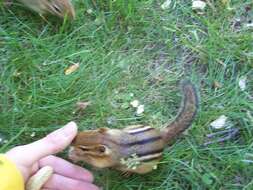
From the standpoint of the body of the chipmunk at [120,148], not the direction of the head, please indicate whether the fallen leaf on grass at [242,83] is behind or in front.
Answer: behind

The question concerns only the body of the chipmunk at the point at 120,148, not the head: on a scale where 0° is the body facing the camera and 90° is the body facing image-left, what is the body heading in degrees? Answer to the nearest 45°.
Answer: approximately 90°

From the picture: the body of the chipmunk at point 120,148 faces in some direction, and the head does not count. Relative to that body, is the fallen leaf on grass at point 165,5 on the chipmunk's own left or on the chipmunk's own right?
on the chipmunk's own right

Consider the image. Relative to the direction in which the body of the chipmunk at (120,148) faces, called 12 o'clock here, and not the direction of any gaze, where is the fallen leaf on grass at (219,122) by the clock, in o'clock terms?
The fallen leaf on grass is roughly at 5 o'clock from the chipmunk.

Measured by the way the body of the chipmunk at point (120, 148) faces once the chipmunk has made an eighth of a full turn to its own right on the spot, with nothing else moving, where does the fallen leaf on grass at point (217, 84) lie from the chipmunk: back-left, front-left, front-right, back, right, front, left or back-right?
right

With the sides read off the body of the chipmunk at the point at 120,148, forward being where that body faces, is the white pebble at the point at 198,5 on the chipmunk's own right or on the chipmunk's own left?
on the chipmunk's own right

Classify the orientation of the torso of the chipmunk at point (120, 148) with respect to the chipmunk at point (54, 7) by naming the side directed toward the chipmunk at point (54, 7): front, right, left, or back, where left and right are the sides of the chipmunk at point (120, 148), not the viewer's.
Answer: right

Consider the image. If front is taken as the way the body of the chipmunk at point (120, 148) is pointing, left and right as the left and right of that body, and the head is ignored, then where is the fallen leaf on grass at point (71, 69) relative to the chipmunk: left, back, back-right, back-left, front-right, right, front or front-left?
right
